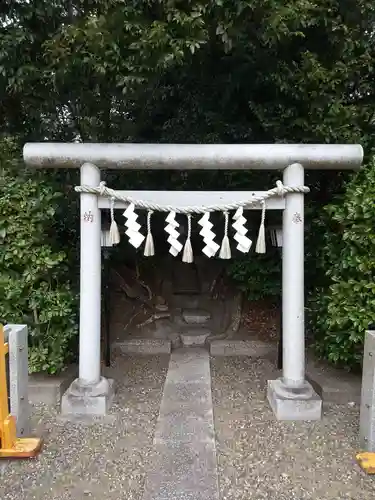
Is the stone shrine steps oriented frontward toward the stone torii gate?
yes

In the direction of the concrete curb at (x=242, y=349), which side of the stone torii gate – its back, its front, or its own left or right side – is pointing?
back

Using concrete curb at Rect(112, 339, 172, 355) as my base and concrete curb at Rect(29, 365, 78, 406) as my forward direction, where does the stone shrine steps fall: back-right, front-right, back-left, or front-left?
back-left

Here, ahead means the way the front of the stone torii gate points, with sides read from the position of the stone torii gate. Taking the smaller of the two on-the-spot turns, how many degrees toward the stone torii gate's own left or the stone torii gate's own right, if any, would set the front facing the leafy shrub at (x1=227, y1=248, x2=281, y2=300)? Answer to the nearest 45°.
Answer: approximately 135° to the stone torii gate's own left

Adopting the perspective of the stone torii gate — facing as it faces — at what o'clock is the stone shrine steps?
The stone shrine steps is roughly at 6 o'clock from the stone torii gate.

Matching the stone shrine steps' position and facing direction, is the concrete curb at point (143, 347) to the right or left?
on its right

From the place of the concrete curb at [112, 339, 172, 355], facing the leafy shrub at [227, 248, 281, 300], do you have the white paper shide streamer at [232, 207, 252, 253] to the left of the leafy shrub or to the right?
right

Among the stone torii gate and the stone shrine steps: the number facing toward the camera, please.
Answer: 2
